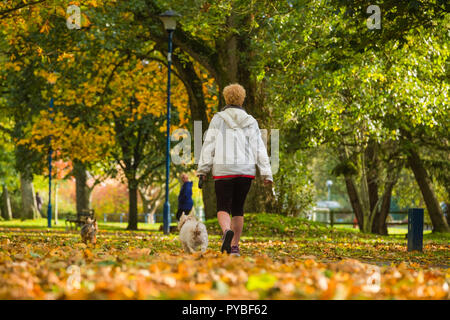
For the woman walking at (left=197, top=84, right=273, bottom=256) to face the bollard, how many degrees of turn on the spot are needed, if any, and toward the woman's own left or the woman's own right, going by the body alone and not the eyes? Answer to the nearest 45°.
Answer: approximately 45° to the woman's own right

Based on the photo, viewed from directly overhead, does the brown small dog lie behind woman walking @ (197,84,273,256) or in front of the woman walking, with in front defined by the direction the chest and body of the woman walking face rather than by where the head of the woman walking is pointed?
in front

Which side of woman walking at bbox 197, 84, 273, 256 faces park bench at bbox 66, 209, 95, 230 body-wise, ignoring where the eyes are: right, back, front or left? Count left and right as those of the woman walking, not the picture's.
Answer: front

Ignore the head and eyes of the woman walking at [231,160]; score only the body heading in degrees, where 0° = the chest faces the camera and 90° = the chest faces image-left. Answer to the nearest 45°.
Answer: approximately 180°

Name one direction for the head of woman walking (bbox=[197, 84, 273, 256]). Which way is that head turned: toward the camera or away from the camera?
away from the camera

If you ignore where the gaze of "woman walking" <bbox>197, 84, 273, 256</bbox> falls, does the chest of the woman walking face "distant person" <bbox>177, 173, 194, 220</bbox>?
yes
